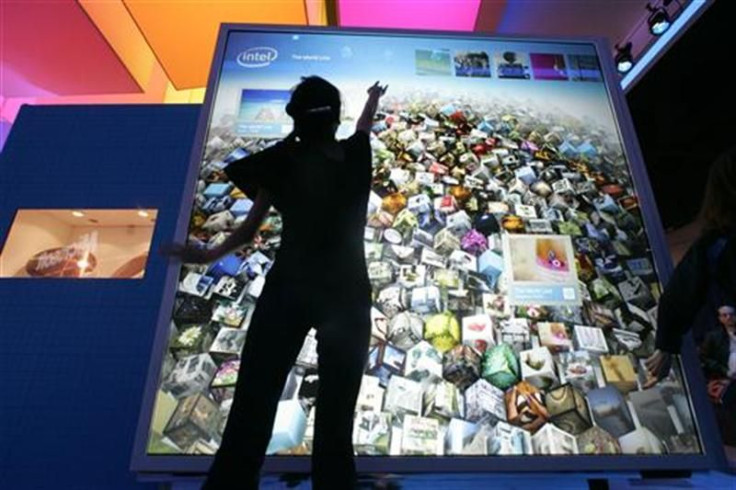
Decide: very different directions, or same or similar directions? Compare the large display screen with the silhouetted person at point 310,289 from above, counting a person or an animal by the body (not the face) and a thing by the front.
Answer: very different directions

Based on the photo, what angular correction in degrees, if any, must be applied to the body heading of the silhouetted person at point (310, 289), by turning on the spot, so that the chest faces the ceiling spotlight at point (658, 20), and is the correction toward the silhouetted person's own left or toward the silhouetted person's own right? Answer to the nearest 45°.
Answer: approximately 90° to the silhouetted person's own right

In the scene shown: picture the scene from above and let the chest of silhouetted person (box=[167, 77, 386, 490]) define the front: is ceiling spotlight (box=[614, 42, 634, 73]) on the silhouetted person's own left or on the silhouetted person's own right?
on the silhouetted person's own right

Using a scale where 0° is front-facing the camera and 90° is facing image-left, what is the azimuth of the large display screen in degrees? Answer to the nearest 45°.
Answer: approximately 0°

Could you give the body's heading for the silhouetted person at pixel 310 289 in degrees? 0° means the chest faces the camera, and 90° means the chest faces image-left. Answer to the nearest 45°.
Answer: approximately 180°

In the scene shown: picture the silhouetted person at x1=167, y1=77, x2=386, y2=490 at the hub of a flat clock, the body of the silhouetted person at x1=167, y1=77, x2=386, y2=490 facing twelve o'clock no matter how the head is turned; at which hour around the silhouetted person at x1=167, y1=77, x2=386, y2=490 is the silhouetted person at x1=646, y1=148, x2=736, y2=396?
the silhouetted person at x1=646, y1=148, x2=736, y2=396 is roughly at 3 o'clock from the silhouetted person at x1=167, y1=77, x2=386, y2=490.

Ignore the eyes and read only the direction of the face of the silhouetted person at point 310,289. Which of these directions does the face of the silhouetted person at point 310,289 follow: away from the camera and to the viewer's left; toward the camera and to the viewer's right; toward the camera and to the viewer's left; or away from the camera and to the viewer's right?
away from the camera and to the viewer's left

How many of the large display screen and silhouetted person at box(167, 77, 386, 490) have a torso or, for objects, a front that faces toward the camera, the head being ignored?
1

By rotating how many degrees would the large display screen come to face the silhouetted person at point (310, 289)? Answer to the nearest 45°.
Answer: approximately 45° to its right
